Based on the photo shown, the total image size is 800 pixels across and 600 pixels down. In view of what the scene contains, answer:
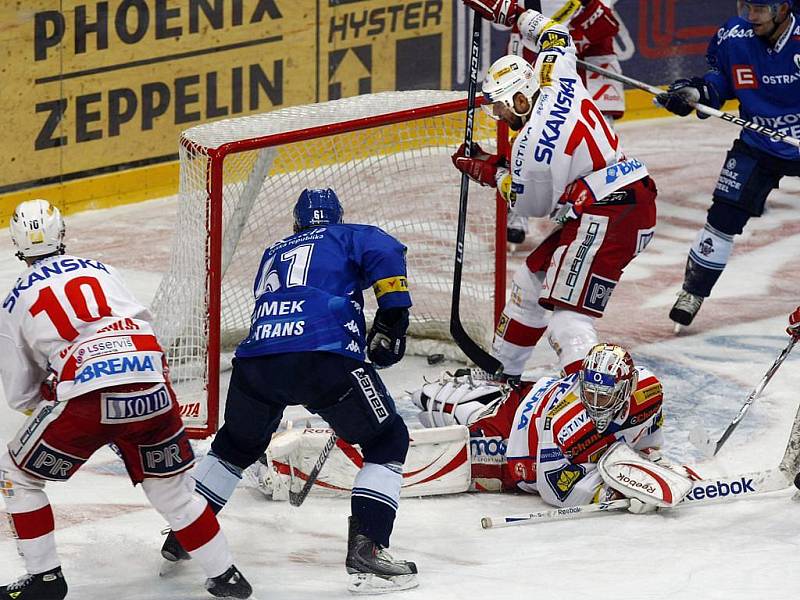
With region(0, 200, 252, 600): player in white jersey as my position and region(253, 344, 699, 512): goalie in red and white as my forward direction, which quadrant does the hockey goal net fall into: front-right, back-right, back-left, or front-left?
front-left

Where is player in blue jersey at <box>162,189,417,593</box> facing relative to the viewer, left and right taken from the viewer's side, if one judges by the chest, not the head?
facing away from the viewer and to the right of the viewer

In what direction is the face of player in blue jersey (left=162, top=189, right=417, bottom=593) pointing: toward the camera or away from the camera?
away from the camera

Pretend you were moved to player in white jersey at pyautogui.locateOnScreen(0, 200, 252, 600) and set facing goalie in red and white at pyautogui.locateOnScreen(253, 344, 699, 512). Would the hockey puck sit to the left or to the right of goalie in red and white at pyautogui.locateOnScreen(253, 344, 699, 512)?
left

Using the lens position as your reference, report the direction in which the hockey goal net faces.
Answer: facing the viewer and to the right of the viewer

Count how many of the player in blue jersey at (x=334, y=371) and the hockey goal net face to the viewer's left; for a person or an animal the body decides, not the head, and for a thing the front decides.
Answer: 0

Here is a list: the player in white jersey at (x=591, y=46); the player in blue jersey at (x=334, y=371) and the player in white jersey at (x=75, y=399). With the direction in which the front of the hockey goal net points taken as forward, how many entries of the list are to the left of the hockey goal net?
1

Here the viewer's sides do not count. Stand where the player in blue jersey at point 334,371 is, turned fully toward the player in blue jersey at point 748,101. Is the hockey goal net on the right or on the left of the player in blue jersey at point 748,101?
left

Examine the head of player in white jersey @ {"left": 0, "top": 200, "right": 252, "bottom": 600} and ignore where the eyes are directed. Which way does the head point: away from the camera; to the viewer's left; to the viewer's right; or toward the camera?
away from the camera

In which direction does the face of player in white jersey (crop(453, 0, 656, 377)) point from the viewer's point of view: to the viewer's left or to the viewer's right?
to the viewer's left

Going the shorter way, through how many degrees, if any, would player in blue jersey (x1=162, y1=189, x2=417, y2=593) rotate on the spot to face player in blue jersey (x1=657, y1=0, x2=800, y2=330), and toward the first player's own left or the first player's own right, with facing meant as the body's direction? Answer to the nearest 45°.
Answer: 0° — they already face them
